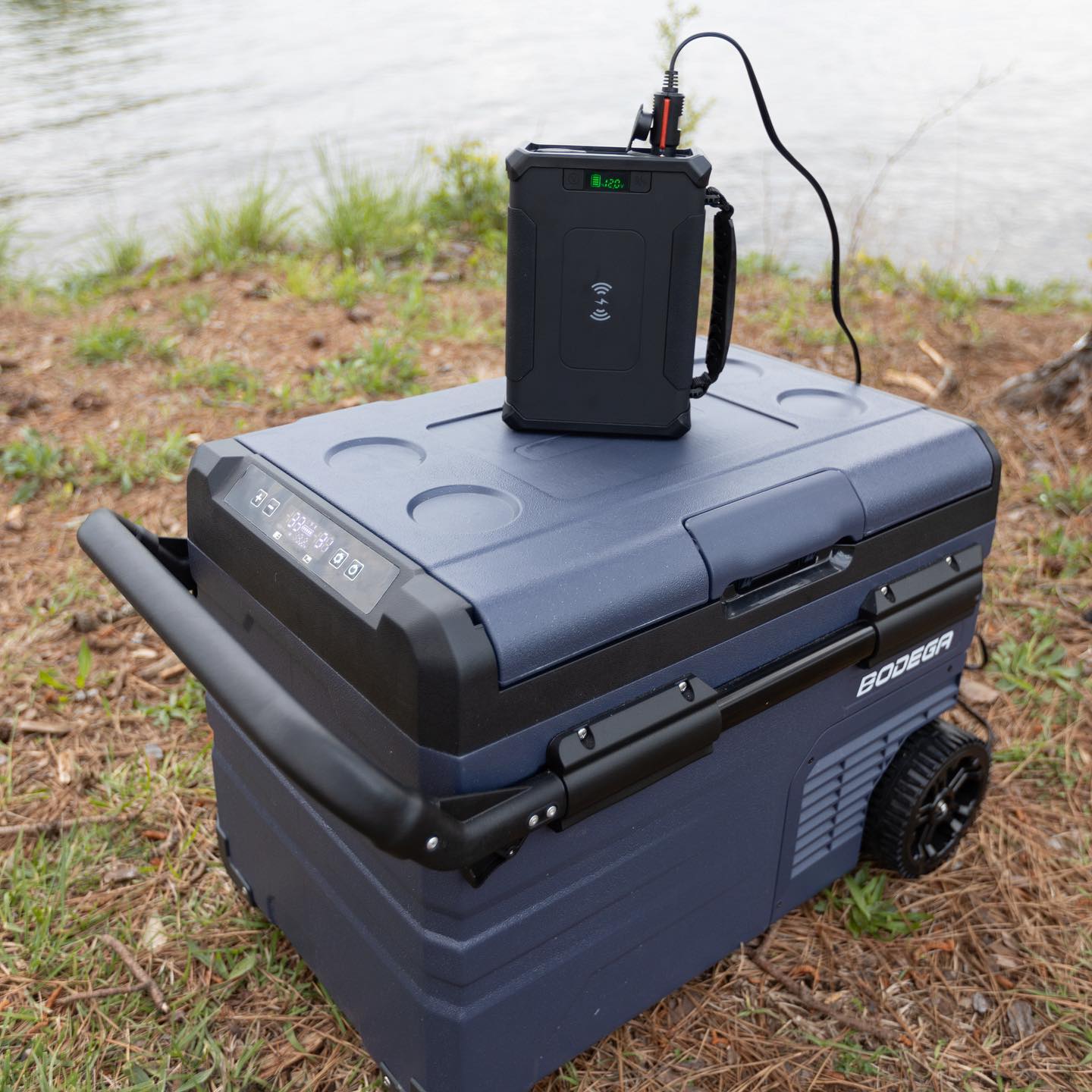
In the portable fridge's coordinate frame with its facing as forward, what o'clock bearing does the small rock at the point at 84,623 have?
The small rock is roughly at 6 o'clock from the portable fridge.

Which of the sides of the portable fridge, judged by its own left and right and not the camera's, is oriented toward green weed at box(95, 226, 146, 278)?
back

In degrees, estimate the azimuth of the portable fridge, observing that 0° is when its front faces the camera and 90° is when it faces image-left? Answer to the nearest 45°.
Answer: approximately 315°

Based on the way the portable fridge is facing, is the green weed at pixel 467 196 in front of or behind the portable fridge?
behind

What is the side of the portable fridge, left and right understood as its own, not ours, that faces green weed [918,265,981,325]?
left

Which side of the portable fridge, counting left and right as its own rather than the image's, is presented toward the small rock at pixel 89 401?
back
